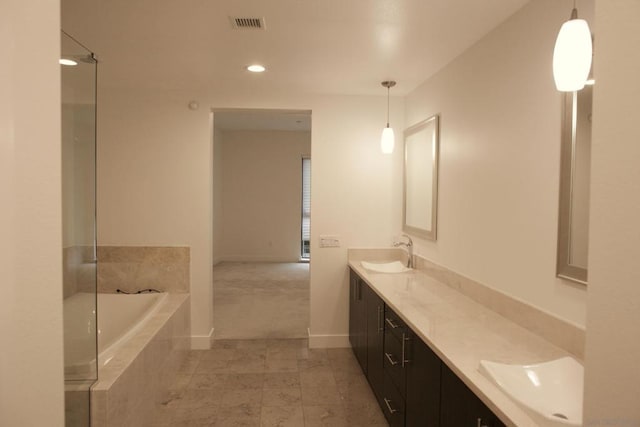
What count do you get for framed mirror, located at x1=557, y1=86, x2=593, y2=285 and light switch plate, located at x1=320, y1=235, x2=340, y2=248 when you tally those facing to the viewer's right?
0

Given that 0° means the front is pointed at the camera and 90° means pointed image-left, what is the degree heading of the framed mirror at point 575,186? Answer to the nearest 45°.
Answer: approximately 45°

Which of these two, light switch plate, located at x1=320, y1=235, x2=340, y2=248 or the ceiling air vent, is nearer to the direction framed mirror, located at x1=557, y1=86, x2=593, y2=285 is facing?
the ceiling air vent

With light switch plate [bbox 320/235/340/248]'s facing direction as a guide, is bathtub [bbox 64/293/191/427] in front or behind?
in front

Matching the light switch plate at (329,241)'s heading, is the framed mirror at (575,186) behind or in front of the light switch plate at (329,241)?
in front

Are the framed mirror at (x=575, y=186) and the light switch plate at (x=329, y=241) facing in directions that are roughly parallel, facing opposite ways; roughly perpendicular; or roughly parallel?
roughly perpendicular

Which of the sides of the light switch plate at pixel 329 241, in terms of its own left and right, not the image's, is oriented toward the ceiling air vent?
front

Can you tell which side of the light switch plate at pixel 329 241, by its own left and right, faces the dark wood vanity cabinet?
front

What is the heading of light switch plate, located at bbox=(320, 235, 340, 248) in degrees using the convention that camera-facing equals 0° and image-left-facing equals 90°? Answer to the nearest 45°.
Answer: approximately 0°

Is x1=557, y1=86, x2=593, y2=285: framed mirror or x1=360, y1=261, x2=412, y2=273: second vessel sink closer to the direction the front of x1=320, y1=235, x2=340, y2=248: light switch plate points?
the framed mirror

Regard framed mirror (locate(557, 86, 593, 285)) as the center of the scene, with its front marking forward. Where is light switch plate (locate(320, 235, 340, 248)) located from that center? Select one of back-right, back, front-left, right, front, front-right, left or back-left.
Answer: right

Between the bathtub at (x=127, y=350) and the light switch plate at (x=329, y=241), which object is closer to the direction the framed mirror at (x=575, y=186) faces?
the bathtub
